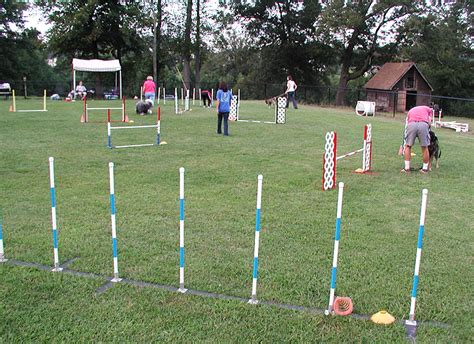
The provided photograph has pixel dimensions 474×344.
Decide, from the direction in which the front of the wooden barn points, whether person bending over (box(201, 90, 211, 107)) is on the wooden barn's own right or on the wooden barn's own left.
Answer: on the wooden barn's own right

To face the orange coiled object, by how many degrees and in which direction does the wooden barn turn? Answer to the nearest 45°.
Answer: approximately 45° to its right

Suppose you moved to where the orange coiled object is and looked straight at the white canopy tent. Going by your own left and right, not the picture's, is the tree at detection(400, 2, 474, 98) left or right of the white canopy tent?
right

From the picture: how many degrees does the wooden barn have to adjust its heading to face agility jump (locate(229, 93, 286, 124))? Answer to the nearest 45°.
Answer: approximately 45° to its right
